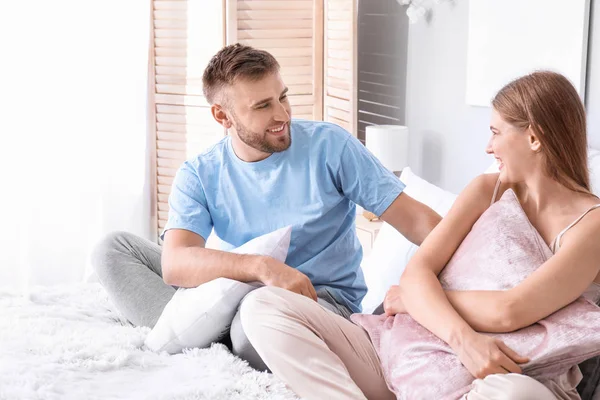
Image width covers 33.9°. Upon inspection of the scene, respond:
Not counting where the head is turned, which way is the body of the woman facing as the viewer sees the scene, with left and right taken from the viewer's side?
facing the viewer and to the left of the viewer

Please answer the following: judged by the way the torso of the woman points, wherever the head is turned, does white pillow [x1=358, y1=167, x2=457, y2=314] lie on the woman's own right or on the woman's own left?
on the woman's own right

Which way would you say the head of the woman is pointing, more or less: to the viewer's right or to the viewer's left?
to the viewer's left

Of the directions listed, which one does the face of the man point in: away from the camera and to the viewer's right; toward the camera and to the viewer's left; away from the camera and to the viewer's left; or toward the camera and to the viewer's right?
toward the camera and to the viewer's right

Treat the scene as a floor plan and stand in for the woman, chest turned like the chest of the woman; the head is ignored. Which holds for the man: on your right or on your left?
on your right
